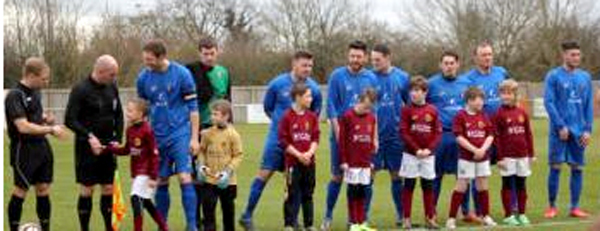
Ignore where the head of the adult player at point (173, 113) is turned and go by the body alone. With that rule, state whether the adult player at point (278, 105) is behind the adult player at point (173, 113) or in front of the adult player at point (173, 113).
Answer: behind

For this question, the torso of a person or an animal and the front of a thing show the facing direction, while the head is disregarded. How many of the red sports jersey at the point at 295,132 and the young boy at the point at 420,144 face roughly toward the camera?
2

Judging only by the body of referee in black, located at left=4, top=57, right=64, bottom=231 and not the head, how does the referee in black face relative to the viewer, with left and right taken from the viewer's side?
facing the viewer and to the right of the viewer

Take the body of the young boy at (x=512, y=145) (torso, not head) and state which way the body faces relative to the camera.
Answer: toward the camera

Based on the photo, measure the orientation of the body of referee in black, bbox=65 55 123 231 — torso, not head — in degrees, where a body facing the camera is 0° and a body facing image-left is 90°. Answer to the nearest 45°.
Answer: approximately 315°

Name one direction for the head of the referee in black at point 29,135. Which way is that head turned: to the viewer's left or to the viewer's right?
to the viewer's right

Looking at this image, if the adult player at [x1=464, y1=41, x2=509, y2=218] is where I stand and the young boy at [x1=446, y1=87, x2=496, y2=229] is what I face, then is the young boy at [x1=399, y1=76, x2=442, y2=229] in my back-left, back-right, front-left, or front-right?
front-right

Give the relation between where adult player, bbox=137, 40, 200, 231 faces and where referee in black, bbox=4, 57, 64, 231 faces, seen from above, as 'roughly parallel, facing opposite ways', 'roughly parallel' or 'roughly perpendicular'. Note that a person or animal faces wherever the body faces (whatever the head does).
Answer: roughly perpendicular

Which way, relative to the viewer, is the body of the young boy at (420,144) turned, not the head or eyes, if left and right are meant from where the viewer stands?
facing the viewer

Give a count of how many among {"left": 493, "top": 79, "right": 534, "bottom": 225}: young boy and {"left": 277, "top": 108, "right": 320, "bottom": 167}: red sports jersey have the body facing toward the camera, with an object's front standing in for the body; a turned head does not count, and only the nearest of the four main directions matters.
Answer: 2
